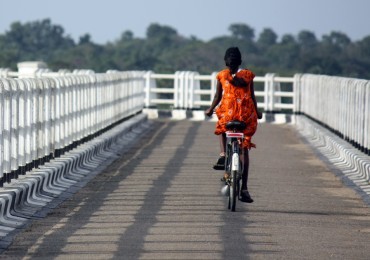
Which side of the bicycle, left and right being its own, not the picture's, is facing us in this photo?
back

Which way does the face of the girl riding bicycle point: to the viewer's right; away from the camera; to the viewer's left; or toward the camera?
away from the camera
